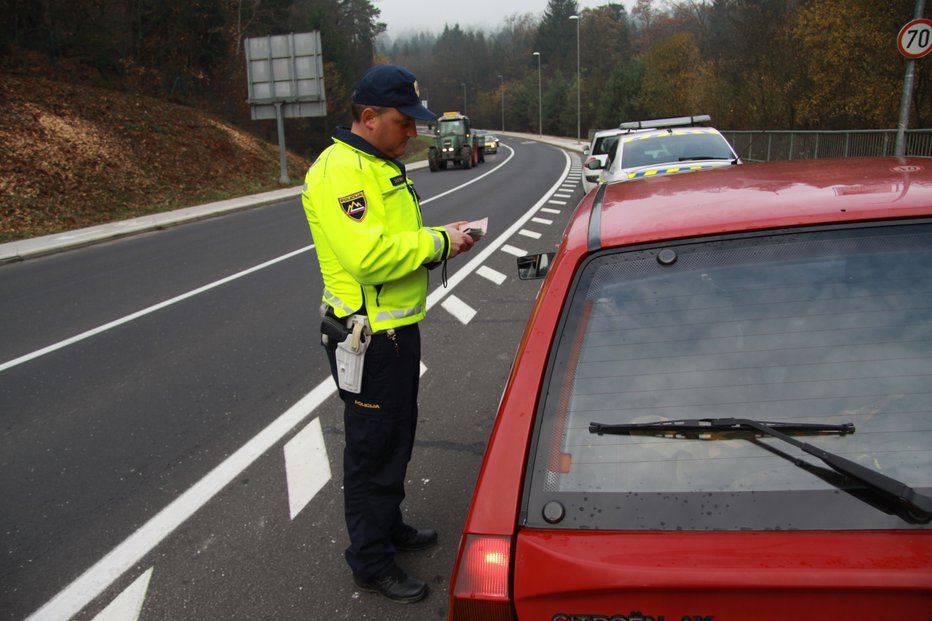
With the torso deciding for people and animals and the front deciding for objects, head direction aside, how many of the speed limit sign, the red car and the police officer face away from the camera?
1

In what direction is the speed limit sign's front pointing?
toward the camera

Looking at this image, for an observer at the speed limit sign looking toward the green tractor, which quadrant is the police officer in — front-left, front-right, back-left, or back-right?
back-left

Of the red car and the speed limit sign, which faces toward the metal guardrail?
the red car

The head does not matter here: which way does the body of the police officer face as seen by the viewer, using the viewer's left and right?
facing to the right of the viewer

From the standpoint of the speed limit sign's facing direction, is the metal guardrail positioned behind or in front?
behind

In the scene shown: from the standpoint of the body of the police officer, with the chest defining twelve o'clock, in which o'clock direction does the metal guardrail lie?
The metal guardrail is roughly at 10 o'clock from the police officer.

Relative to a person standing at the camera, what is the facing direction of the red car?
facing away from the viewer

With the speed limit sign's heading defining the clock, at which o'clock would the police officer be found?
The police officer is roughly at 12 o'clock from the speed limit sign.

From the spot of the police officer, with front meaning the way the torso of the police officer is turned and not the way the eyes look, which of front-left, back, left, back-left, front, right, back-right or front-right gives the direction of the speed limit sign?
front-left

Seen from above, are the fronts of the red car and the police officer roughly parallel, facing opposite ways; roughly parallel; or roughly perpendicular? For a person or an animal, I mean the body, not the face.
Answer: roughly perpendicular

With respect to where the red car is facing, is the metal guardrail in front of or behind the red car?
in front

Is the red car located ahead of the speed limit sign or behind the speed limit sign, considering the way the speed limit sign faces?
ahead

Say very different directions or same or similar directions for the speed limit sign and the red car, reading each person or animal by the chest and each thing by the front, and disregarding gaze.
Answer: very different directions

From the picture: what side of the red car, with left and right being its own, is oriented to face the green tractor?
front
